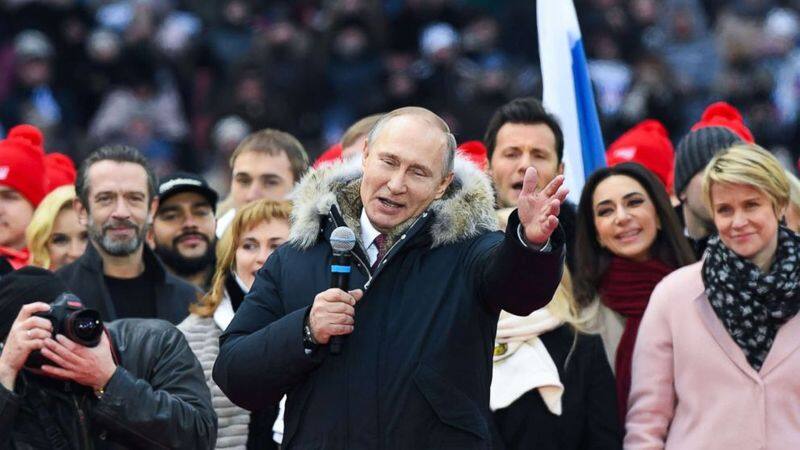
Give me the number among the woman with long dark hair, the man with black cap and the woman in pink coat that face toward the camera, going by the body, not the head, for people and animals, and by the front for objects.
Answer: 3

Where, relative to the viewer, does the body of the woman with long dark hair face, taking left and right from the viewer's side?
facing the viewer

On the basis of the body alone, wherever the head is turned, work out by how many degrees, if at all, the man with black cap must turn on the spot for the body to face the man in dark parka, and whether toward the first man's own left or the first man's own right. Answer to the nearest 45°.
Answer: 0° — they already face them

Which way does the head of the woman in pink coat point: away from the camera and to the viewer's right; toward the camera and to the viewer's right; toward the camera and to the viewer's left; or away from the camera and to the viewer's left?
toward the camera and to the viewer's left

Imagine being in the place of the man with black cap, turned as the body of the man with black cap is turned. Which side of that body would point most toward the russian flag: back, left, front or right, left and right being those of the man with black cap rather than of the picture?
left

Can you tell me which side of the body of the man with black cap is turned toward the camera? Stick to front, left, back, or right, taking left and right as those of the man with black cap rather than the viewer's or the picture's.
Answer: front

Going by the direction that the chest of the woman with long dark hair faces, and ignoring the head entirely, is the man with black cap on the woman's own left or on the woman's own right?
on the woman's own right

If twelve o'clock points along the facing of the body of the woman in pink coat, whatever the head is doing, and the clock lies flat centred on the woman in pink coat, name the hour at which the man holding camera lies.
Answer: The man holding camera is roughly at 2 o'clock from the woman in pink coat.

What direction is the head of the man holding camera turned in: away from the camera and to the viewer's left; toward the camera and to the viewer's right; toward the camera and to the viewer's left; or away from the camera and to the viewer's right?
toward the camera and to the viewer's right

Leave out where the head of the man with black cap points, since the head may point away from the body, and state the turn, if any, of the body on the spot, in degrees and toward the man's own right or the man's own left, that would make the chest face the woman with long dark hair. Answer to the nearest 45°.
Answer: approximately 45° to the man's own left

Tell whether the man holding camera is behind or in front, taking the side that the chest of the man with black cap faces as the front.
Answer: in front

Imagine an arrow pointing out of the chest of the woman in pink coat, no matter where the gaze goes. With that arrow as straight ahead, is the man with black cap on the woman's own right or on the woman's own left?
on the woman's own right
